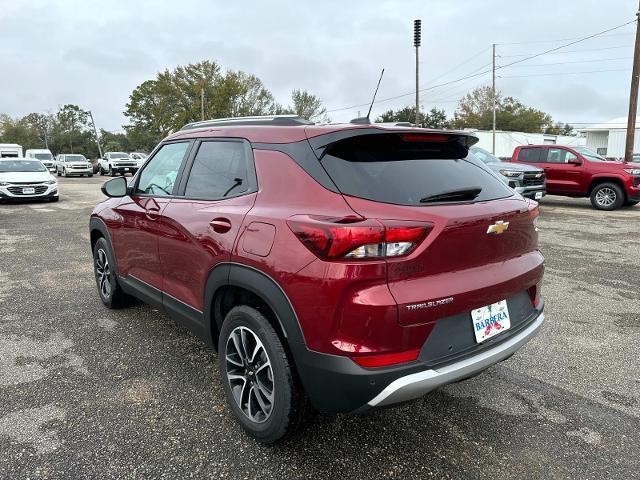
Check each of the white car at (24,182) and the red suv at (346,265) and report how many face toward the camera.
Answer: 1

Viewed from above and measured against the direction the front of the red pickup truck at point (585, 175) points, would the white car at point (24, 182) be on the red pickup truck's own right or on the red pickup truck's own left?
on the red pickup truck's own right

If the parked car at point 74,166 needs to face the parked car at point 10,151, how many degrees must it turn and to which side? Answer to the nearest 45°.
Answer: approximately 90° to its right

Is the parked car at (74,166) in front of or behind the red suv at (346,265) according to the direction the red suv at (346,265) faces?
in front

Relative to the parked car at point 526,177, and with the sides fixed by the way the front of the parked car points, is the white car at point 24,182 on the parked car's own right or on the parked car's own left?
on the parked car's own right

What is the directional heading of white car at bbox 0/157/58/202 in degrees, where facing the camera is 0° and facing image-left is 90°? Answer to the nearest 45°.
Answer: approximately 0°

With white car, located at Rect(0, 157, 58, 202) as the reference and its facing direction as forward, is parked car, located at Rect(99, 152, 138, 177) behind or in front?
behind

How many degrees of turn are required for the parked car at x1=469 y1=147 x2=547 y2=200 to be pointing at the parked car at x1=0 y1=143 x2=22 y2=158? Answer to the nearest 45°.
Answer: approximately 135° to its right

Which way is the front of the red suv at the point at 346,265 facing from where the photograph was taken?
facing away from the viewer and to the left of the viewer

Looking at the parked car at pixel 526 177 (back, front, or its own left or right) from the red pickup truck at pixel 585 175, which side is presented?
left
